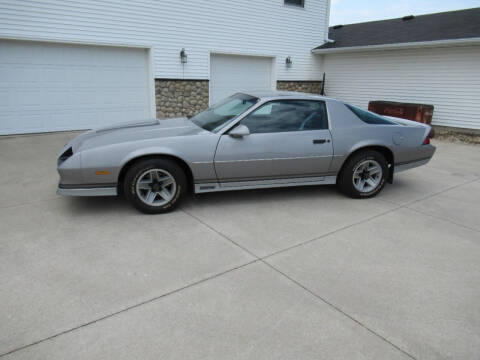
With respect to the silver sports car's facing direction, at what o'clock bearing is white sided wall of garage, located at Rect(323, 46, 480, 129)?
The white sided wall of garage is roughly at 4 o'clock from the silver sports car.

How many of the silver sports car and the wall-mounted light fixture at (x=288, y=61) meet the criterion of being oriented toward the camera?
1

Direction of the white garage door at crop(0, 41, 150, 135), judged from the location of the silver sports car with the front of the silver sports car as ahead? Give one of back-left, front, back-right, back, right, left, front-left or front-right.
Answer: front-right

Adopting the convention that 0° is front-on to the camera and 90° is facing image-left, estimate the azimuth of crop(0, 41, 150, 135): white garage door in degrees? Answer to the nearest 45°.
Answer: approximately 315°

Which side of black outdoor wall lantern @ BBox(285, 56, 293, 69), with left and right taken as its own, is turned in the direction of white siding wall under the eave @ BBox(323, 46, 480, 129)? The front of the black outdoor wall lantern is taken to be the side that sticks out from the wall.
left

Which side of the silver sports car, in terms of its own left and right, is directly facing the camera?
left

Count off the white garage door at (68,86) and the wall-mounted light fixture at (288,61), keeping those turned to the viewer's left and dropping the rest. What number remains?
0

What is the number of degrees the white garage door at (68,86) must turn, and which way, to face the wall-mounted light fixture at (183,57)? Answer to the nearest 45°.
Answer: approximately 45° to its left

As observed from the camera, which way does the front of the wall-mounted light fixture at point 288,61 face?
facing the viewer

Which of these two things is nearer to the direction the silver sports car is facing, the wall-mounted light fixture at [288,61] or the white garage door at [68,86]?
the white garage door

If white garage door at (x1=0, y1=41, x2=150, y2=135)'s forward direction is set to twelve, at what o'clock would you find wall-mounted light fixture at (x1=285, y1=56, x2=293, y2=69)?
The wall-mounted light fixture is roughly at 10 o'clock from the white garage door.

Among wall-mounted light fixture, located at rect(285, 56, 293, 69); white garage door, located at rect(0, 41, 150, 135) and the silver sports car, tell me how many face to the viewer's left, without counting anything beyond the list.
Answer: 1

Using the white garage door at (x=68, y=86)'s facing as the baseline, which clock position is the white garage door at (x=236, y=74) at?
the white garage door at (x=236, y=74) is roughly at 10 o'clock from the white garage door at (x=68, y=86).

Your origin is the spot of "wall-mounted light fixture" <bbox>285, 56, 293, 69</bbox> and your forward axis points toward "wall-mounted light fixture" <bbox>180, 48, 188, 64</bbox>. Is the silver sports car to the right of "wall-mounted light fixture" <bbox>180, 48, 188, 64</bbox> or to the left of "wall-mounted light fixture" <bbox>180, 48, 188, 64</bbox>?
left
